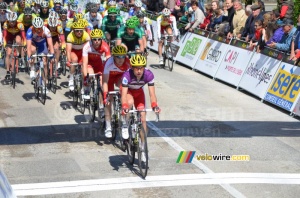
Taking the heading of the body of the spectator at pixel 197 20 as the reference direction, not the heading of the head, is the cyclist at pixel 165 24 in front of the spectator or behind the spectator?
in front

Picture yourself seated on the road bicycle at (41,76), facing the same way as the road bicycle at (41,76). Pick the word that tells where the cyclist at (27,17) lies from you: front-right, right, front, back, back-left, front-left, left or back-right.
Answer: back

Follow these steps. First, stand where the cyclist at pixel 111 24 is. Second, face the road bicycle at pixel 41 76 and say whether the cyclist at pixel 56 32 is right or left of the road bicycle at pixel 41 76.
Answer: right

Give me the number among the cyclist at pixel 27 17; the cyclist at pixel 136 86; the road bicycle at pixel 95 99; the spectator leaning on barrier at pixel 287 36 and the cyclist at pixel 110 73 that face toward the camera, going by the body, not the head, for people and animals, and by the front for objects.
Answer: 4

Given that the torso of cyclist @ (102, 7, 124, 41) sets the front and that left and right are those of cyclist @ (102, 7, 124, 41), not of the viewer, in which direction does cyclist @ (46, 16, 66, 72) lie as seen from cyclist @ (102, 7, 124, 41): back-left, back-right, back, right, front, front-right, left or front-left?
right

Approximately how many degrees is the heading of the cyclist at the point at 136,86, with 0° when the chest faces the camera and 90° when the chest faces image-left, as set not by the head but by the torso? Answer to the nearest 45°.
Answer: approximately 0°

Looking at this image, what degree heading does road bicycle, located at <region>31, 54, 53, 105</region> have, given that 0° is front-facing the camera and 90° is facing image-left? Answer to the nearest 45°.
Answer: approximately 0°

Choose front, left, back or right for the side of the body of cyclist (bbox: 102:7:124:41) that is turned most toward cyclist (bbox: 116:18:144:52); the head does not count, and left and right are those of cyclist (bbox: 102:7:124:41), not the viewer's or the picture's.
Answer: front
